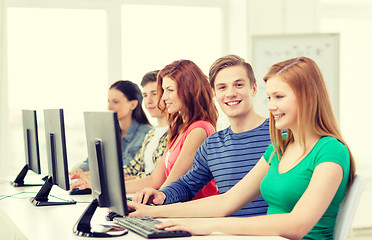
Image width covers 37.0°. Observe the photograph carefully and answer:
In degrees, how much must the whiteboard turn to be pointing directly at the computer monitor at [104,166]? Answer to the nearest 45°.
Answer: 0° — it already faces it

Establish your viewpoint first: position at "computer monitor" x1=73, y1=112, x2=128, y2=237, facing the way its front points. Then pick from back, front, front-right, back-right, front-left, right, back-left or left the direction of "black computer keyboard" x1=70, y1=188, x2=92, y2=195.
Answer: left

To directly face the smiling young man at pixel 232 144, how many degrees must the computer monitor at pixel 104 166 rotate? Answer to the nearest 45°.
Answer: approximately 45° to its left

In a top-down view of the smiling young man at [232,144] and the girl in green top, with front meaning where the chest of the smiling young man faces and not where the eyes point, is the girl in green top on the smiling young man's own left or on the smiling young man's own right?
on the smiling young man's own left

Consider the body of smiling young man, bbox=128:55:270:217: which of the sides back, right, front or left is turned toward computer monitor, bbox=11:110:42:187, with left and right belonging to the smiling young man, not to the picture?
right

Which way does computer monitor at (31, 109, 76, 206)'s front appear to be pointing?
to the viewer's right

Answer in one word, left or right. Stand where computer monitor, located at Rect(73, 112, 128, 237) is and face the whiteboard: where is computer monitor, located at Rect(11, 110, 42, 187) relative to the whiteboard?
left

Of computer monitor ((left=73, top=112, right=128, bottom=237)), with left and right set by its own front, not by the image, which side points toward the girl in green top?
front

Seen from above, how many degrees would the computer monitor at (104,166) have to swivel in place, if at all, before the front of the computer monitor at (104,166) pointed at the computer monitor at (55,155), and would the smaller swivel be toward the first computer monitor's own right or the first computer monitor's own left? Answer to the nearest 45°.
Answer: approximately 90° to the first computer monitor's own left

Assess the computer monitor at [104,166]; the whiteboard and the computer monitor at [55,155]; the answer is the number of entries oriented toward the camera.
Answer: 1

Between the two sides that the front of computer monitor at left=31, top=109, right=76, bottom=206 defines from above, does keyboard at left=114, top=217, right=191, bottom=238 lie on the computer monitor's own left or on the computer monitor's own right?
on the computer monitor's own right

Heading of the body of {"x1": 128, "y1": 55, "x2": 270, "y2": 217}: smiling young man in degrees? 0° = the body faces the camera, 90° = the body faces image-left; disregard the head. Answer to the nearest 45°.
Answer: approximately 45°

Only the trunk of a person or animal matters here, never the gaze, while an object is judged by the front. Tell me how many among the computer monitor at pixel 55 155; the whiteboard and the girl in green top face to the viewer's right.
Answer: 1
